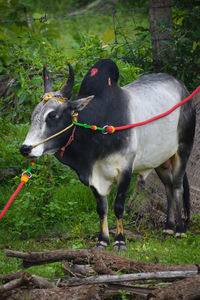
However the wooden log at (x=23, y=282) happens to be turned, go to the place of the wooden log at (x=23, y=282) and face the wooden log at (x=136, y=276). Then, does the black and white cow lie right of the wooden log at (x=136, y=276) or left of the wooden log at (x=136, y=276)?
left

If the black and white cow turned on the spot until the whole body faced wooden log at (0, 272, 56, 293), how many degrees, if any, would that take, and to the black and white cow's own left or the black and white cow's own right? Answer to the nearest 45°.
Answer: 0° — it already faces it

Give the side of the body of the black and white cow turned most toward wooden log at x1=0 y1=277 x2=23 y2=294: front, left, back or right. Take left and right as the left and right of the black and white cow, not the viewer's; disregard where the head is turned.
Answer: front

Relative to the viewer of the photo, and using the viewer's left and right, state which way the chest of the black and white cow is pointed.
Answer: facing the viewer and to the left of the viewer

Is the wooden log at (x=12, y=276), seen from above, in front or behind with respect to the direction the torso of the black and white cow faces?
in front
